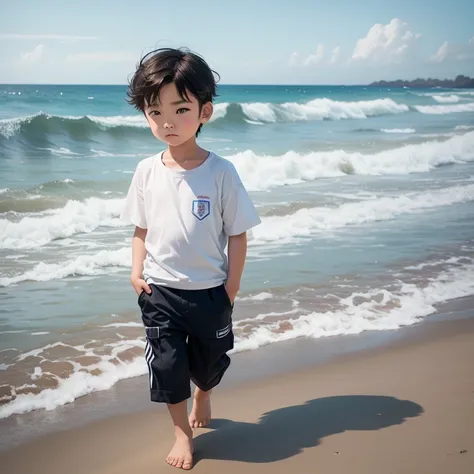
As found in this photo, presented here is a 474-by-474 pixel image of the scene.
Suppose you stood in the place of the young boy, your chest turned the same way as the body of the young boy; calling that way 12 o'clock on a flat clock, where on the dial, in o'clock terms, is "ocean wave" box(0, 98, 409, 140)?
The ocean wave is roughly at 6 o'clock from the young boy.

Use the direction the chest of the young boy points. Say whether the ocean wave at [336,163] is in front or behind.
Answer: behind

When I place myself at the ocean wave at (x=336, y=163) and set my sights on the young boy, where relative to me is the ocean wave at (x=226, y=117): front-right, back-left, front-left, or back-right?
back-right

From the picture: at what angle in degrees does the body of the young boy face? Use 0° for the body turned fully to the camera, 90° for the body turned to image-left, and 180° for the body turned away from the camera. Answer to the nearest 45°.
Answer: approximately 0°
